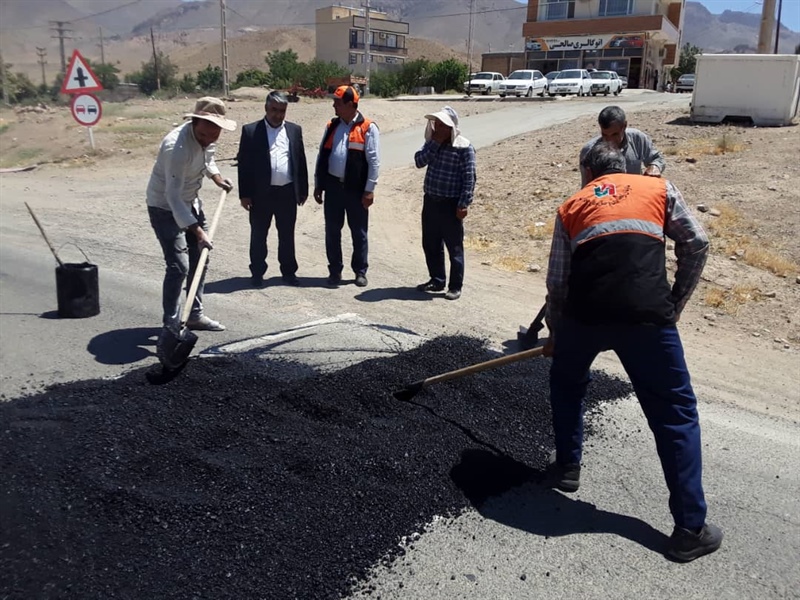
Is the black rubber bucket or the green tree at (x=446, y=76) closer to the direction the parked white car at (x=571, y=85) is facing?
the black rubber bucket

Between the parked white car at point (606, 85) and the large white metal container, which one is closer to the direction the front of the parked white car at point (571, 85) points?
the large white metal container

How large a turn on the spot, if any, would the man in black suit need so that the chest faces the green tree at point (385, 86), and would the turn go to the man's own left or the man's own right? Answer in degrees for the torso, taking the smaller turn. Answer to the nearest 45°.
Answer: approximately 180°

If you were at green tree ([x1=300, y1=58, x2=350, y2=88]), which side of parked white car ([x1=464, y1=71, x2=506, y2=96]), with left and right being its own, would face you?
right

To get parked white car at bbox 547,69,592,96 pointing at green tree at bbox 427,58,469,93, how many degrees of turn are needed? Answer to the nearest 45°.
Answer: approximately 90° to its right

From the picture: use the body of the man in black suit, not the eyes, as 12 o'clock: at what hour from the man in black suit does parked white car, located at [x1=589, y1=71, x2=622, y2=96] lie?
The parked white car is roughly at 7 o'clock from the man in black suit.

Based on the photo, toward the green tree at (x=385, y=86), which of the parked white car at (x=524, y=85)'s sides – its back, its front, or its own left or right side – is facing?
right

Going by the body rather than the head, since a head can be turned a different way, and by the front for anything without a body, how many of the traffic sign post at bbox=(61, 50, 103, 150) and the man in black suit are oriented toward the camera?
2

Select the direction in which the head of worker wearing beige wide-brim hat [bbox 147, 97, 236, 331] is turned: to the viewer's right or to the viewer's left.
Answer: to the viewer's right

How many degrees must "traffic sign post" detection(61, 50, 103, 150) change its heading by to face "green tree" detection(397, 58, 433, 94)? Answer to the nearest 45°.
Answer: approximately 135° to its left

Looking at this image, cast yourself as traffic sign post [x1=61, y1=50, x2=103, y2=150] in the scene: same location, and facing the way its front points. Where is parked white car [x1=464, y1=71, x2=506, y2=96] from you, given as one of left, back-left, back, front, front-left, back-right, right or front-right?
back-left
